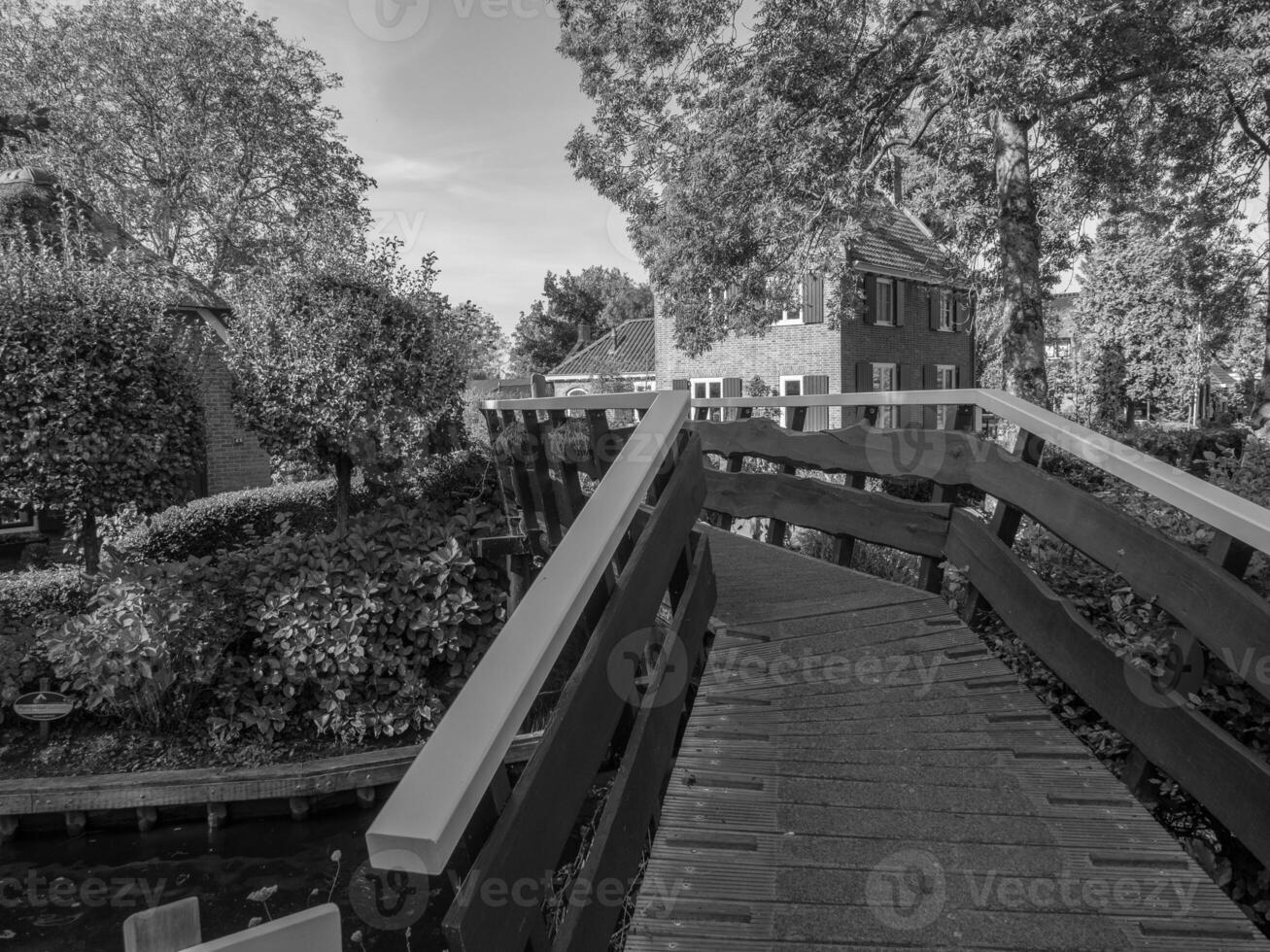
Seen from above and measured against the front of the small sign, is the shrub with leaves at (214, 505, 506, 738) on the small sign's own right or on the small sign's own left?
on the small sign's own left

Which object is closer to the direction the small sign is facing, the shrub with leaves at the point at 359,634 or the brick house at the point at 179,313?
the shrub with leaves

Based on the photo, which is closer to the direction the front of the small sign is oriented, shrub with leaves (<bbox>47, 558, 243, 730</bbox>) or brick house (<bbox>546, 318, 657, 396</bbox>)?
the shrub with leaves

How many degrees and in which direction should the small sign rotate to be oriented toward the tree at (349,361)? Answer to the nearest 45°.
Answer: approximately 90° to its left

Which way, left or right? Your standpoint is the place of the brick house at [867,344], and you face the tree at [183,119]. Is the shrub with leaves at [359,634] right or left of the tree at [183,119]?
left

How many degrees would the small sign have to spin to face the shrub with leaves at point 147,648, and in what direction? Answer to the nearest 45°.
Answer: approximately 135° to its left

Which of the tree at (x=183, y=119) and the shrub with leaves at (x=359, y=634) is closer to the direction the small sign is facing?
the shrub with leaves

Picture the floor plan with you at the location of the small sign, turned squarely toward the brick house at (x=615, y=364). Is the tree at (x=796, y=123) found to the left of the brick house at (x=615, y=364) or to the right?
right

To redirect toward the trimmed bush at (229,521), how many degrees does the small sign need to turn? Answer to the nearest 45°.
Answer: approximately 135° to its left

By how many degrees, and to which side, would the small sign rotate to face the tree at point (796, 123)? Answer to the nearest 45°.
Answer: approximately 90° to its left

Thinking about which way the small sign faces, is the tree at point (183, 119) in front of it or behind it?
behind
